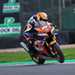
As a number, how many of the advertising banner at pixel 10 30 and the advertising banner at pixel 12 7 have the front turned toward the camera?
2

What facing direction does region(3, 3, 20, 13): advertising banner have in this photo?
toward the camera

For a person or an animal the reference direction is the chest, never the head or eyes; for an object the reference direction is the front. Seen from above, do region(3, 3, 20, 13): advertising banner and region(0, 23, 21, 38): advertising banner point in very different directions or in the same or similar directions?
same or similar directions

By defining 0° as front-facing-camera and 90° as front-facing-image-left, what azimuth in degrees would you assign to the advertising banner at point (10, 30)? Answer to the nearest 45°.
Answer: approximately 0°

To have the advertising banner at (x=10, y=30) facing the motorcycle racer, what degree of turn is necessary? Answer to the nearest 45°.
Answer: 0° — it already faces them
